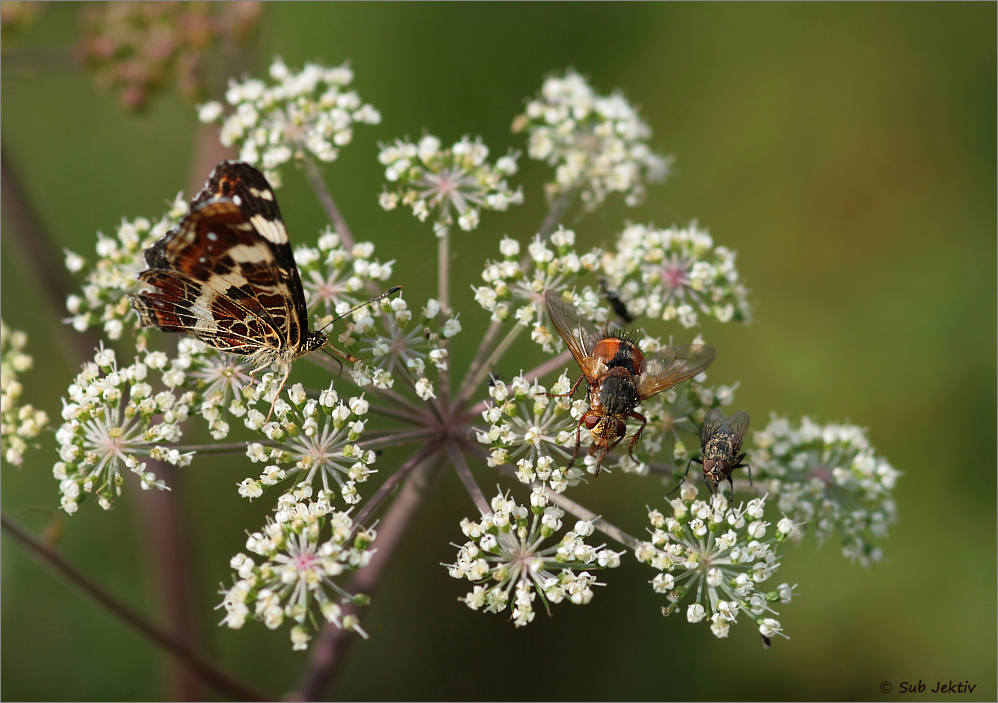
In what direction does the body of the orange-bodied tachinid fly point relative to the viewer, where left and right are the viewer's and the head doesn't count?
facing the viewer

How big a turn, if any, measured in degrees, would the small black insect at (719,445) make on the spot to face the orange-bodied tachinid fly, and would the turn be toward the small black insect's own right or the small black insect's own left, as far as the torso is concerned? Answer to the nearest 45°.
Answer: approximately 90° to the small black insect's own right

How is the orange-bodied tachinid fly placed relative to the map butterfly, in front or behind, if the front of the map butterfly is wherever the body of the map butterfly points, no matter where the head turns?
in front

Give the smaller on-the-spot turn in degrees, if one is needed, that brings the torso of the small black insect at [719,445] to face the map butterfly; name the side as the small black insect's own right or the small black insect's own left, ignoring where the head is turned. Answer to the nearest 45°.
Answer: approximately 90° to the small black insect's own right

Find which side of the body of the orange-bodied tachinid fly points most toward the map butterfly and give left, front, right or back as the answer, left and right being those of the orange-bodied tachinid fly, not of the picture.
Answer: right

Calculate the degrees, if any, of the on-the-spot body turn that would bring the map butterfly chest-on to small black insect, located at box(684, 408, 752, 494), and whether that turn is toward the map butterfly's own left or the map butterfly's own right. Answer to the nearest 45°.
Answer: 0° — it already faces it

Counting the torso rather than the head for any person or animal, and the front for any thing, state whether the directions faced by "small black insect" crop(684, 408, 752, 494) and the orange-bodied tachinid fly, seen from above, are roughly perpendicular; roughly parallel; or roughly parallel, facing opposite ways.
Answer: roughly parallel

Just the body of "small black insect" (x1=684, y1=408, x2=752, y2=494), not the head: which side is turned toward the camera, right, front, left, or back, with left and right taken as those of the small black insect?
front

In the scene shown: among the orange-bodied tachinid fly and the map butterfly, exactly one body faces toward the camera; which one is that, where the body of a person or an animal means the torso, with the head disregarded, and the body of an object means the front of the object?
the orange-bodied tachinid fly

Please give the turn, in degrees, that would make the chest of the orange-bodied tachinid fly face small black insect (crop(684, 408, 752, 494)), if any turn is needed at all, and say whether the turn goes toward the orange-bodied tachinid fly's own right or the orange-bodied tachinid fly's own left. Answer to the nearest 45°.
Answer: approximately 90° to the orange-bodied tachinid fly's own left

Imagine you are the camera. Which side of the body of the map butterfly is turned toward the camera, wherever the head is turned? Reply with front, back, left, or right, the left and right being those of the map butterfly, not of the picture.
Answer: right
